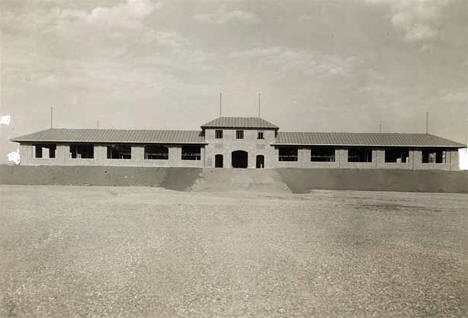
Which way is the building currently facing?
toward the camera
